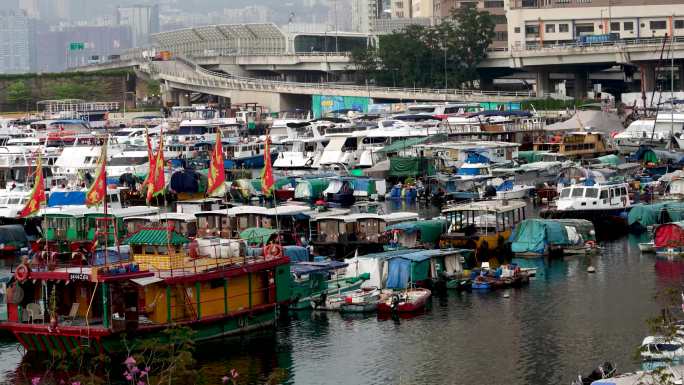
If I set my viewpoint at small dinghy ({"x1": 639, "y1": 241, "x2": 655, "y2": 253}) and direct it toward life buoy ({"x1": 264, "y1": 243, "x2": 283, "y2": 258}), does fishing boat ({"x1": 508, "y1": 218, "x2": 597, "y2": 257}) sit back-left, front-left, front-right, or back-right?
front-right

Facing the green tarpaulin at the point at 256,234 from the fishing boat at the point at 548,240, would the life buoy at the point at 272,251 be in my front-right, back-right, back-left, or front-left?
front-left

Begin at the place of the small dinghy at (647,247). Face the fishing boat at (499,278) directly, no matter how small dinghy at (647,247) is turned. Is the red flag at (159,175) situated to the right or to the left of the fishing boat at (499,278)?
right

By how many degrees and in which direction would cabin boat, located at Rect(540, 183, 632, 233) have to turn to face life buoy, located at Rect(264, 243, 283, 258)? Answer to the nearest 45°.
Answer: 0° — it already faces it

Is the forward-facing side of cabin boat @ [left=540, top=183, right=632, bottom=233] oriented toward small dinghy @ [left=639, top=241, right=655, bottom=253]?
no

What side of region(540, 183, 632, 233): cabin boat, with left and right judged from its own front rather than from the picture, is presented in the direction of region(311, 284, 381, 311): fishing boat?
front

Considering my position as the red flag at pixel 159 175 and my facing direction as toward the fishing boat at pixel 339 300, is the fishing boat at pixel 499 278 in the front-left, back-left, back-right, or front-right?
front-left

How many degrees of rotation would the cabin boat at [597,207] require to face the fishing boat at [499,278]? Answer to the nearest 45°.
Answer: approximately 45° to its left

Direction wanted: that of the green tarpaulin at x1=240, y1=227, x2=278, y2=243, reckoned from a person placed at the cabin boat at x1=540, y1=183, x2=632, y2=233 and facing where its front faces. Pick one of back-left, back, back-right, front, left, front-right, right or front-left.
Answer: front

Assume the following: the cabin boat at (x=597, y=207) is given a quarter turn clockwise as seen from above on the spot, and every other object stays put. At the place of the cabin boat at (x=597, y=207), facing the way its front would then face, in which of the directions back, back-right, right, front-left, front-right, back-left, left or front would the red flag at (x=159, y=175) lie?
left

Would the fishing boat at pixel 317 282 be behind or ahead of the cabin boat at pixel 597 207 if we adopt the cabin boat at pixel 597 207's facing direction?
ahead

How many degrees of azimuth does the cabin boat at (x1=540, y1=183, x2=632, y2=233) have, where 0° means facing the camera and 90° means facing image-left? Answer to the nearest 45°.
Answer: approximately 45°

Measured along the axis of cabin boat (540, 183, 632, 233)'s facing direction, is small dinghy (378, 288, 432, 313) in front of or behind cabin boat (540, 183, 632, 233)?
in front
